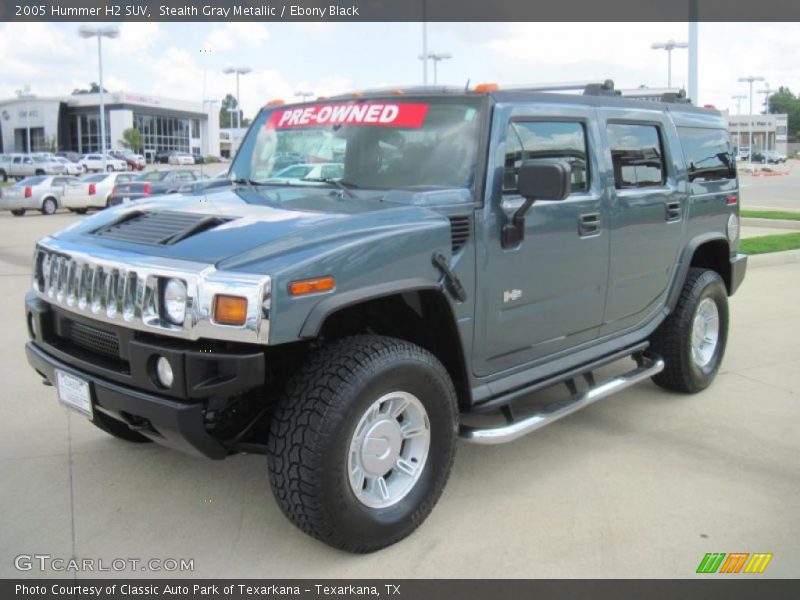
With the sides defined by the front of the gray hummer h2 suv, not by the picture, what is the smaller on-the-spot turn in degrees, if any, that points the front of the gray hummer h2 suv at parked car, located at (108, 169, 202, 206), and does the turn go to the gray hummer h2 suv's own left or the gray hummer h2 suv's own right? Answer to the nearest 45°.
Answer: approximately 135° to the gray hummer h2 suv's own right

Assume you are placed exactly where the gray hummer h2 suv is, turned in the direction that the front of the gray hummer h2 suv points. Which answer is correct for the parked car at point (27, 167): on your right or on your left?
on your right

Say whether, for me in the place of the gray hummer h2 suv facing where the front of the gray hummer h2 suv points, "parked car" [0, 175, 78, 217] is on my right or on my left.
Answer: on my right

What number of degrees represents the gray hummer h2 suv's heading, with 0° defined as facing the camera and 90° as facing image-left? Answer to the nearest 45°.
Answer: approximately 45°
